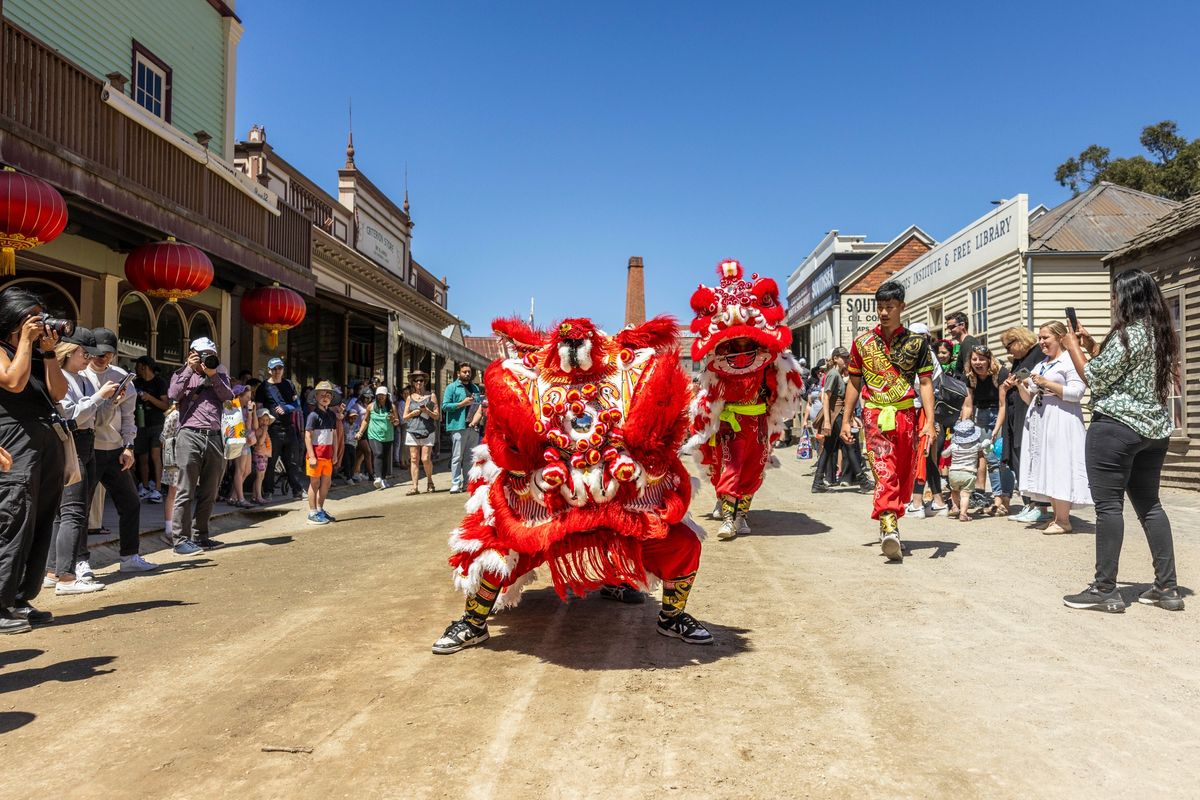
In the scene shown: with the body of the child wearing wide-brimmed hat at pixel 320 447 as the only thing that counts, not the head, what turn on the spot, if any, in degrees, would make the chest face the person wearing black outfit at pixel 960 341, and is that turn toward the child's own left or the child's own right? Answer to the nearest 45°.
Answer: approximately 45° to the child's own left

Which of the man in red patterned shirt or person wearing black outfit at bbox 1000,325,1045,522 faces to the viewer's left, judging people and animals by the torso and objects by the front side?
the person wearing black outfit

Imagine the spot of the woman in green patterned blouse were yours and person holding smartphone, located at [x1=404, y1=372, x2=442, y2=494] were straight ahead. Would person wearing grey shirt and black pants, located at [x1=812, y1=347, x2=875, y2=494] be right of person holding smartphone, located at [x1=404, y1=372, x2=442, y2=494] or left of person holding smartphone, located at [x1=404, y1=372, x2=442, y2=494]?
right

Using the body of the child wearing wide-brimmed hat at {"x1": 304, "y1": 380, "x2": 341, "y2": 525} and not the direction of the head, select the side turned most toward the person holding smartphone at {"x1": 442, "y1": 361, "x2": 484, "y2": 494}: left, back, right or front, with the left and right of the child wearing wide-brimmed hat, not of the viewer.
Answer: left

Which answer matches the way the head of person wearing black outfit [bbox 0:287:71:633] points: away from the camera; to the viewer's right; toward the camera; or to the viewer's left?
to the viewer's right

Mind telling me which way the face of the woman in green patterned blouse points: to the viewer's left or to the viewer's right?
to the viewer's left

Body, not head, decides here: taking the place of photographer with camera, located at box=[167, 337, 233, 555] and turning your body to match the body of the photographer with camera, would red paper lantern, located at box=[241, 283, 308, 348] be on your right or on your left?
on your left
